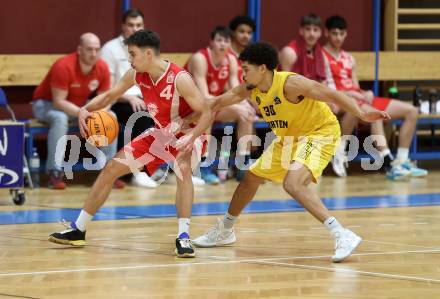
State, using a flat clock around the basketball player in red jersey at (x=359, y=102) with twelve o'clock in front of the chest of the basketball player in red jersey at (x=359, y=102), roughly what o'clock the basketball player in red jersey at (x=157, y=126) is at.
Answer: the basketball player in red jersey at (x=157, y=126) is roughly at 2 o'clock from the basketball player in red jersey at (x=359, y=102).

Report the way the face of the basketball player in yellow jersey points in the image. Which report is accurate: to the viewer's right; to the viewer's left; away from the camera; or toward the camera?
to the viewer's left

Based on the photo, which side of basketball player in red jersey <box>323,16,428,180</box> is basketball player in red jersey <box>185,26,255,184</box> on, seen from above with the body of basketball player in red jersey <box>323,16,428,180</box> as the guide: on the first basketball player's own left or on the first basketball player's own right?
on the first basketball player's own right
